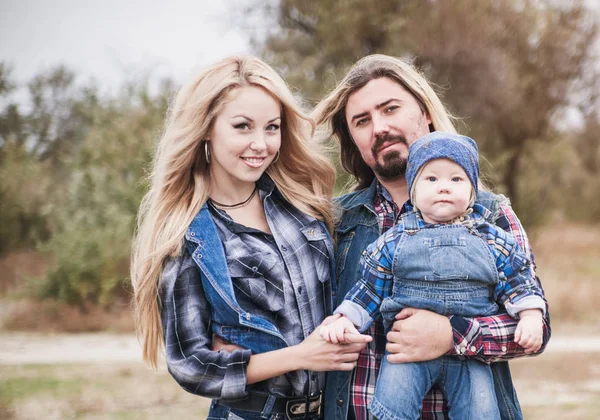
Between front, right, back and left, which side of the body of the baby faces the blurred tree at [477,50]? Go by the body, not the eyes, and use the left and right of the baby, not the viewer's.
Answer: back

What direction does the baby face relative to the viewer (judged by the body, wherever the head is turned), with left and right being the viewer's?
facing the viewer

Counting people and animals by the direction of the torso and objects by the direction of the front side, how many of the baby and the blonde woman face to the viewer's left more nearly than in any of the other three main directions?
0

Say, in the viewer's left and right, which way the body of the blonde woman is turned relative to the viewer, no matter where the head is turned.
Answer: facing the viewer and to the right of the viewer

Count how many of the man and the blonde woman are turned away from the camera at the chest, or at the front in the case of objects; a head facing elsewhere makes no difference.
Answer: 0

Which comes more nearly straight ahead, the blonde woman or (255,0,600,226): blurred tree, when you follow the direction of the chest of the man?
the blonde woman

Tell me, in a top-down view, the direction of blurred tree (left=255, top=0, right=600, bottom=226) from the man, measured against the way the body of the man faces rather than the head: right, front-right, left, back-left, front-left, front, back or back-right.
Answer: back

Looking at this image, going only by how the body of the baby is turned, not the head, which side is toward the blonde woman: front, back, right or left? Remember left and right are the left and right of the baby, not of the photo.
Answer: right

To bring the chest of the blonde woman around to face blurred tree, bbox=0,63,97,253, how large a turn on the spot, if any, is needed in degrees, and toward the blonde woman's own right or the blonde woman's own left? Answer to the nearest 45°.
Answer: approximately 180°

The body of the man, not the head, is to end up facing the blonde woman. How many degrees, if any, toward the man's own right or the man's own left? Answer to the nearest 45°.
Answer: approximately 45° to the man's own right
